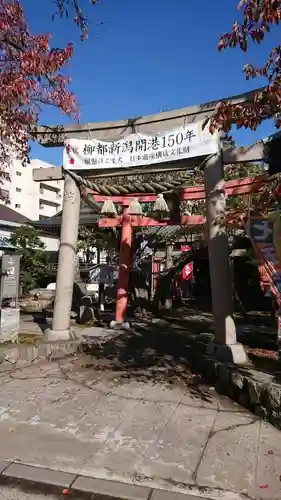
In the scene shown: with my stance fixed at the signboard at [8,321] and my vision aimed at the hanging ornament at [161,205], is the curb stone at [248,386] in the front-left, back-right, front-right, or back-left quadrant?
front-right

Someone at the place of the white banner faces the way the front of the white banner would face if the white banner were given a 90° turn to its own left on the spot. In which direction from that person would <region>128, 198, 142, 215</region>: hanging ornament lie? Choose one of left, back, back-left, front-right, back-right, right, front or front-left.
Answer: left

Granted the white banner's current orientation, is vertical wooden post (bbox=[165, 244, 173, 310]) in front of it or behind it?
behind

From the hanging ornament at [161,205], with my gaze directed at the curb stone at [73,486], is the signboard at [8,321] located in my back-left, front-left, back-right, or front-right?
front-right

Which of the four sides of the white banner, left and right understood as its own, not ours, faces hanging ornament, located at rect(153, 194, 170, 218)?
back

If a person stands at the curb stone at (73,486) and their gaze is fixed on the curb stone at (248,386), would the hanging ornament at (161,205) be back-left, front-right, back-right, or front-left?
front-left

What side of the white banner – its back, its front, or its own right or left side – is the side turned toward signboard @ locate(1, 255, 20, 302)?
right

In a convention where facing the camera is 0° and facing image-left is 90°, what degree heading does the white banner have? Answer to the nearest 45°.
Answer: approximately 0°
